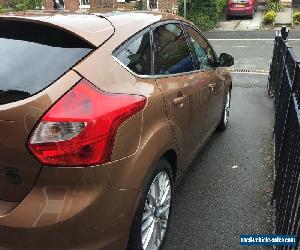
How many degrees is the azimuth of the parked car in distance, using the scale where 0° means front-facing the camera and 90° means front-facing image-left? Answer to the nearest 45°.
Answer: approximately 180°

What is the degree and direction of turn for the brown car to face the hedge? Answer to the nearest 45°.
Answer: approximately 45° to its left

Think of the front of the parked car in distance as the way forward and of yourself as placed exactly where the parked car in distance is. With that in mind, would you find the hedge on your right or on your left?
on your left

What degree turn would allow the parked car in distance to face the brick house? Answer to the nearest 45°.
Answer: approximately 90° to its left

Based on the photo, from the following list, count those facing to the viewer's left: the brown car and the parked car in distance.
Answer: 0

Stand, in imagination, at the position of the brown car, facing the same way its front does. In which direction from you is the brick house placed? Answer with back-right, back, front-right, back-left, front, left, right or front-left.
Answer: front-left

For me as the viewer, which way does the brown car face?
facing away from the viewer and to the right of the viewer

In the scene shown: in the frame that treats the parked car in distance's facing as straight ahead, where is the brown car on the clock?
The brown car is roughly at 6 o'clock from the parked car in distance.
